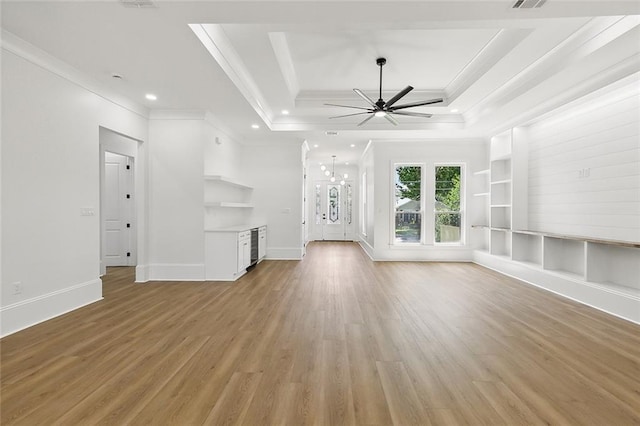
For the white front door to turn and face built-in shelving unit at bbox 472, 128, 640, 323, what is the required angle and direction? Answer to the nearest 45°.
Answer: approximately 45° to its left

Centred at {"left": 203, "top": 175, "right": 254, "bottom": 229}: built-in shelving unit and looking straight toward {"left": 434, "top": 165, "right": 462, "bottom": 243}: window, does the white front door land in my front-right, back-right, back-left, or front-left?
front-left

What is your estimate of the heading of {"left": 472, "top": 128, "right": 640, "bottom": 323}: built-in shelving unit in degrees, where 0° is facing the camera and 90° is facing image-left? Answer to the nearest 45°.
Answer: approximately 45°

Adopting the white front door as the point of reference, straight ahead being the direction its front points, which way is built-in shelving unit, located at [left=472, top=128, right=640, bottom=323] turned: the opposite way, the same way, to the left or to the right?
to the right

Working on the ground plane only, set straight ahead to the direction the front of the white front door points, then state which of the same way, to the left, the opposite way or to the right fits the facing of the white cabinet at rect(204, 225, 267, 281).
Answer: to the left

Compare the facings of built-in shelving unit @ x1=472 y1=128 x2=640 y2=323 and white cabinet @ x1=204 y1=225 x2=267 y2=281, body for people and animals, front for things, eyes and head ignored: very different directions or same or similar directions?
very different directions

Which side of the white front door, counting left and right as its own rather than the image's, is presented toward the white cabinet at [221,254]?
front

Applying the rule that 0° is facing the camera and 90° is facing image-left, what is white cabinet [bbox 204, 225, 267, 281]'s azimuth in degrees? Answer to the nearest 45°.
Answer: approximately 270°

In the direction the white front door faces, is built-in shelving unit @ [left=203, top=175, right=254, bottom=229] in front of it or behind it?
in front

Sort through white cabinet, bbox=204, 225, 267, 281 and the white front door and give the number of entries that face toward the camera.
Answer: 1

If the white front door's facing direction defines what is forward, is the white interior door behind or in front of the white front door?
in front

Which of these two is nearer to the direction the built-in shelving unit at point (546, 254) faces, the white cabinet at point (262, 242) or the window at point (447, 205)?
the white cabinet

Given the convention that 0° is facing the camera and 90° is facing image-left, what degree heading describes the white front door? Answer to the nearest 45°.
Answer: approximately 0°

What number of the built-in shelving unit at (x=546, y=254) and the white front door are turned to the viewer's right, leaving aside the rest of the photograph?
0

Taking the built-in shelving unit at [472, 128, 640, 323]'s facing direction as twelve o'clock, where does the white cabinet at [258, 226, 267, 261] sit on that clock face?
The white cabinet is roughly at 1 o'clock from the built-in shelving unit.
